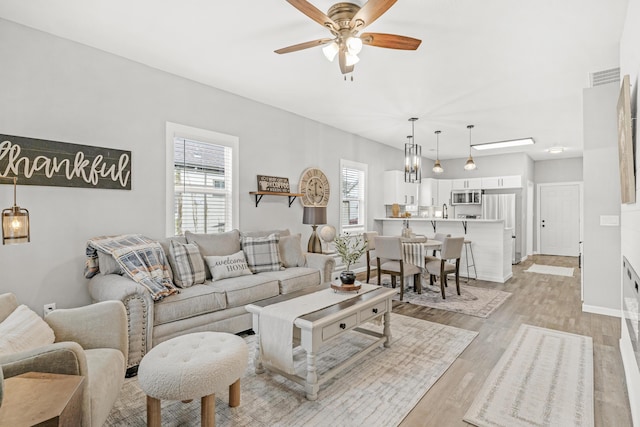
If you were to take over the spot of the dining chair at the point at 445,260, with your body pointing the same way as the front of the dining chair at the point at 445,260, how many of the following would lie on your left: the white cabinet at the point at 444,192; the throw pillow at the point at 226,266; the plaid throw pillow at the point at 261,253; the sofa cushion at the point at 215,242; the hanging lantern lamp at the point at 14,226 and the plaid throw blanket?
5

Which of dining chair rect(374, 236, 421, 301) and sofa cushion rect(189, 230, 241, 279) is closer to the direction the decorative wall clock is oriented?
the dining chair

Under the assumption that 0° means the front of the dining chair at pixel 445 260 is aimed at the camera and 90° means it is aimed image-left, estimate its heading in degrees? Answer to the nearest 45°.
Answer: approximately 135°

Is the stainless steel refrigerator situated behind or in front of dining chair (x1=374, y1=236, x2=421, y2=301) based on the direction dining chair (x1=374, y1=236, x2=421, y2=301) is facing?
in front

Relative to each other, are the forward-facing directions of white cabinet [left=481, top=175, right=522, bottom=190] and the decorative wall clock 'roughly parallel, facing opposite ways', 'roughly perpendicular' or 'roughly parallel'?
roughly perpendicular

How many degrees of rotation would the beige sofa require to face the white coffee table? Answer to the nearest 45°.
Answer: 0° — it already faces it

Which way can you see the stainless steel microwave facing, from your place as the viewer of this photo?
facing the viewer

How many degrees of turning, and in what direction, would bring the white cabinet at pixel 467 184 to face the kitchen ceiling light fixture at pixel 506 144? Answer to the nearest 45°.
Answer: approximately 45° to its left

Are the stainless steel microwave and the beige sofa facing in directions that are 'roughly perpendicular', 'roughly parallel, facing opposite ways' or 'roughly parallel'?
roughly perpendicular

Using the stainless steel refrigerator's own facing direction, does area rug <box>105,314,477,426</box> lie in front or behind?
in front

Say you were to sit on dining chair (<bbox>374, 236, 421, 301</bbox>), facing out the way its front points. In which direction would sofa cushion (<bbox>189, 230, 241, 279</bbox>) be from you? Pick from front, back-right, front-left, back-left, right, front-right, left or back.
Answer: back

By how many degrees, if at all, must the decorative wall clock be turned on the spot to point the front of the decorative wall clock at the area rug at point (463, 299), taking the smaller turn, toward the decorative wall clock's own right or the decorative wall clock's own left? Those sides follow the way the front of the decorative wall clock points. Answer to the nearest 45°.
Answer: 0° — it already faces it

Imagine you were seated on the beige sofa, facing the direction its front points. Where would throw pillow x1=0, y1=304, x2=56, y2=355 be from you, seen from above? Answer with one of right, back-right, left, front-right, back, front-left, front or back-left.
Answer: right

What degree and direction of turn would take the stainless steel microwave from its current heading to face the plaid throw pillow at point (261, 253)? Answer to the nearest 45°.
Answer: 0° — it already faces it
